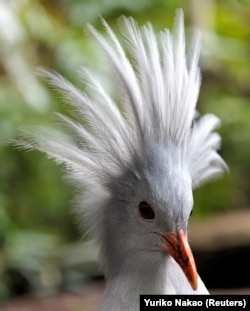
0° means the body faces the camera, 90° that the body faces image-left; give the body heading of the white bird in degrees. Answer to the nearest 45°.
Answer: approximately 315°
